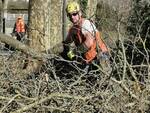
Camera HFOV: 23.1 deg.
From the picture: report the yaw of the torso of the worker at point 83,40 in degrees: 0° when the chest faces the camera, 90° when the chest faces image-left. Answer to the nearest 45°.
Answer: approximately 45°
